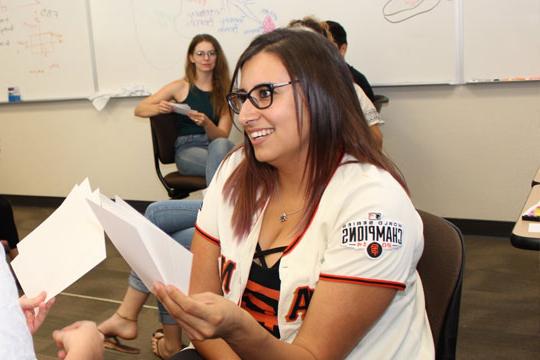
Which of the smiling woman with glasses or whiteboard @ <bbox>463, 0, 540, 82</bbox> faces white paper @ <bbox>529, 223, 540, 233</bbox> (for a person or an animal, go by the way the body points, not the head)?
the whiteboard

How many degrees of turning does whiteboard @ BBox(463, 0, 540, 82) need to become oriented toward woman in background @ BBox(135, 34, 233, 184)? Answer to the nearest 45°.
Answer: approximately 90° to its right

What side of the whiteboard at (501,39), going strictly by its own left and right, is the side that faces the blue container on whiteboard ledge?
right

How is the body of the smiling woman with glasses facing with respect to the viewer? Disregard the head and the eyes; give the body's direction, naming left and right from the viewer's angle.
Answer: facing the viewer and to the left of the viewer

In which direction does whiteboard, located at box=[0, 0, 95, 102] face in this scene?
toward the camera

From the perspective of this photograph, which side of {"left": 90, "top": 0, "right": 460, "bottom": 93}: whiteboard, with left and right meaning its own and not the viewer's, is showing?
front

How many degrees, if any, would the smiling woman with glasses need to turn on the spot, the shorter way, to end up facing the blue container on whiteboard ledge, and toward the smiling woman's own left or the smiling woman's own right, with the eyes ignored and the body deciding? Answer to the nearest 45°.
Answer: approximately 90° to the smiling woman's own right

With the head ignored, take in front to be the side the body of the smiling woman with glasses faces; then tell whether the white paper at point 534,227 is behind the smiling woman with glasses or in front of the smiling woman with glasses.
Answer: behind

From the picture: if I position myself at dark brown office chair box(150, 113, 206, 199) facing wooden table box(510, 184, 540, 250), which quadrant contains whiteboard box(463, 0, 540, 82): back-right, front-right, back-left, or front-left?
front-left

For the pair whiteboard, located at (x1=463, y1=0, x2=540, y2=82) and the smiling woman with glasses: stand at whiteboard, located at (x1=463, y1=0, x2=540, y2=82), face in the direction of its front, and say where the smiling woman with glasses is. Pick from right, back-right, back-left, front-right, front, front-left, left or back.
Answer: front

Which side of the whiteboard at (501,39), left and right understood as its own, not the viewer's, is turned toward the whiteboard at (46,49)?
right

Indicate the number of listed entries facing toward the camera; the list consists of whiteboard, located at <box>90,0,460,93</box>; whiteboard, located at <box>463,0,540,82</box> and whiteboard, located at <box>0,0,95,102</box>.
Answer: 3

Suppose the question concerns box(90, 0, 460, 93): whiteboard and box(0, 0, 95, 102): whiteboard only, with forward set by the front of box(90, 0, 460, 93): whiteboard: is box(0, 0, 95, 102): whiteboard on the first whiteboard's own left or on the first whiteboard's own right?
on the first whiteboard's own right
